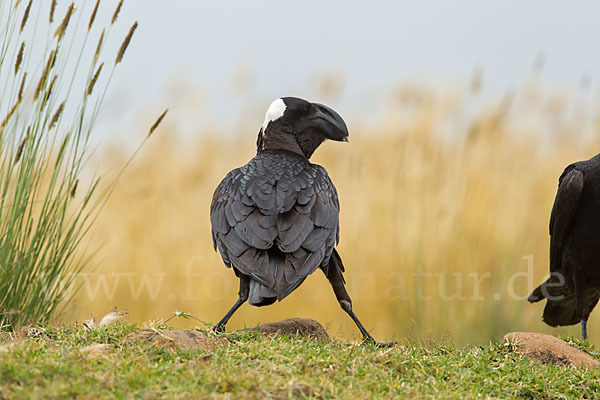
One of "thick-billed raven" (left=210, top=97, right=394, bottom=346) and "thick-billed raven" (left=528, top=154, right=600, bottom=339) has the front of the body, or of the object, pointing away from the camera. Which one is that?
"thick-billed raven" (left=210, top=97, right=394, bottom=346)

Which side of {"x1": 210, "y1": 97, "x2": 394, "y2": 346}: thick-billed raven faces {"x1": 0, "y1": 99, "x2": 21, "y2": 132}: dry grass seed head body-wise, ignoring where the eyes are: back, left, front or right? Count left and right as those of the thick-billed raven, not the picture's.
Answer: left

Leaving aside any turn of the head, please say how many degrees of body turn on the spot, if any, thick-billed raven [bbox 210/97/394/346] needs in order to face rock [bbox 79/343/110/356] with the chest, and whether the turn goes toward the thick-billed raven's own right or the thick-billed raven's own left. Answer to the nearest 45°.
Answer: approximately 135° to the thick-billed raven's own left

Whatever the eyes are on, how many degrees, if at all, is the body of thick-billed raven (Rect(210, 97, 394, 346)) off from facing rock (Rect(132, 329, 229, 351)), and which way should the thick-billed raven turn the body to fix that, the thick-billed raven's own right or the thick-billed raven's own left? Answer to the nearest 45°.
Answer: approximately 135° to the thick-billed raven's own left

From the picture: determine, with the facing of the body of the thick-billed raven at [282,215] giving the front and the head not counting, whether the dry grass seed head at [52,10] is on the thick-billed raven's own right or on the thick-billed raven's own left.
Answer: on the thick-billed raven's own left

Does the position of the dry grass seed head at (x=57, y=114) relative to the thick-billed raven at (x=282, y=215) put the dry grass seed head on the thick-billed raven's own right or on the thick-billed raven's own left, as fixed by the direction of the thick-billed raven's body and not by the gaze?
on the thick-billed raven's own left

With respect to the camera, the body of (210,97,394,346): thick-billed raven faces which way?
away from the camera

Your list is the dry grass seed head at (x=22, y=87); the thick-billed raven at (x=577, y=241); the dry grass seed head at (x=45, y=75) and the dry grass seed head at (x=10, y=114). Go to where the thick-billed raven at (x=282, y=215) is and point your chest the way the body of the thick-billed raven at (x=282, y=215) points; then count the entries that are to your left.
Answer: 3

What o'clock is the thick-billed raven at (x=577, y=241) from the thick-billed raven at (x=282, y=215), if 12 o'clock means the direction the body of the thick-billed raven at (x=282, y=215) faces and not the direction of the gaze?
the thick-billed raven at (x=577, y=241) is roughly at 2 o'clock from the thick-billed raven at (x=282, y=215).

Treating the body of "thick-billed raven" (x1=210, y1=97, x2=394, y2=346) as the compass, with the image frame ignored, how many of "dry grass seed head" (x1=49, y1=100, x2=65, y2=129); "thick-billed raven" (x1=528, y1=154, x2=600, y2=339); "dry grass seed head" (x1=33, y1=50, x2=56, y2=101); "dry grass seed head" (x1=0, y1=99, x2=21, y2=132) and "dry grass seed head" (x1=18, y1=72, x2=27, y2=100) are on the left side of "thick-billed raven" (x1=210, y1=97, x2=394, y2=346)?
4
